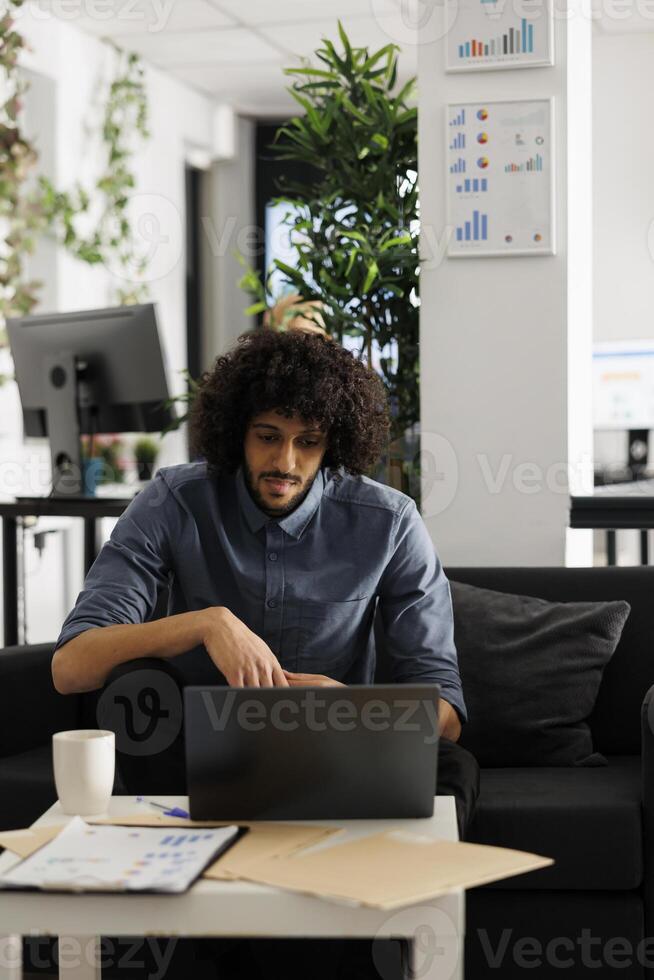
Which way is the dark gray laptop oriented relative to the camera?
away from the camera

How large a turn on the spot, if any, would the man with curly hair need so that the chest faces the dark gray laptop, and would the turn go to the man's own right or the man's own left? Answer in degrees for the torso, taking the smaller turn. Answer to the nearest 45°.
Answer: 0° — they already face it

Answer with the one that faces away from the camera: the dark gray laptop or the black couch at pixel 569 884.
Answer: the dark gray laptop

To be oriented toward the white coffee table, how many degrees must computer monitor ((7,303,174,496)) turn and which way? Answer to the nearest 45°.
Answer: approximately 135° to its right

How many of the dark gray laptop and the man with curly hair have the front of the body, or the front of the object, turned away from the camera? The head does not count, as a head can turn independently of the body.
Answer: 1

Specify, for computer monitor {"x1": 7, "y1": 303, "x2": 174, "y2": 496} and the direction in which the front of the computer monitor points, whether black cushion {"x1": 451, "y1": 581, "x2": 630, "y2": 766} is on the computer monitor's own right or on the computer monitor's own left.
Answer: on the computer monitor's own right

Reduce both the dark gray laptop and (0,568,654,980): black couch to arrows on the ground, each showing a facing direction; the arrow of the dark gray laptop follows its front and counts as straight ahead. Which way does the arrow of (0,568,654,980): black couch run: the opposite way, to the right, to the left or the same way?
the opposite way

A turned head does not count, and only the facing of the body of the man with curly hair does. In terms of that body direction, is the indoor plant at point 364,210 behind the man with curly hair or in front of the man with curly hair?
behind

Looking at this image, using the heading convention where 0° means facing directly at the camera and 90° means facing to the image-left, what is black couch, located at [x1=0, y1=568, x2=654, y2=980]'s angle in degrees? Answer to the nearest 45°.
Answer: approximately 0°
